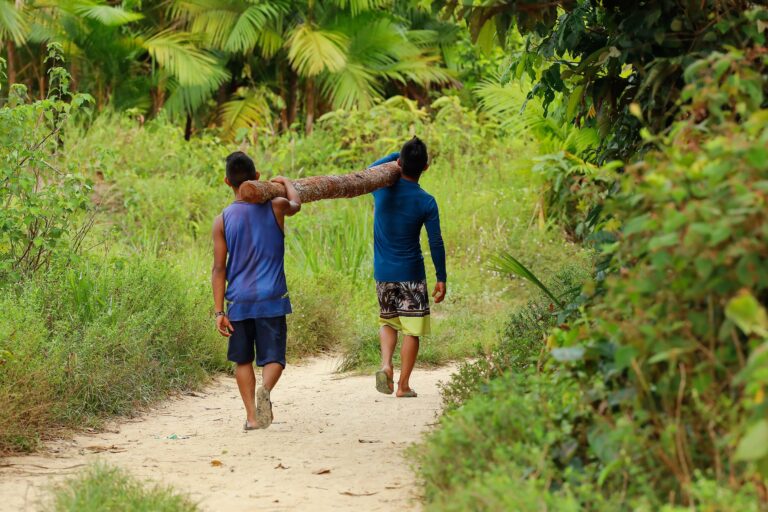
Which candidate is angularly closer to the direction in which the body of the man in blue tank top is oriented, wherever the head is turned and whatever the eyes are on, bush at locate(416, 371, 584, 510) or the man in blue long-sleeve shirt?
the man in blue long-sleeve shirt

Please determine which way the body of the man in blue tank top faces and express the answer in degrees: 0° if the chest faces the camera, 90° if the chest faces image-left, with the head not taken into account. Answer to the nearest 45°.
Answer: approximately 180°

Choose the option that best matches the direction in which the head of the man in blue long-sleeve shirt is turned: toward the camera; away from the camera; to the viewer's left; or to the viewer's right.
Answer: away from the camera

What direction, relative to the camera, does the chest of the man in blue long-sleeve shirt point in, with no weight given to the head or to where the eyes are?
away from the camera

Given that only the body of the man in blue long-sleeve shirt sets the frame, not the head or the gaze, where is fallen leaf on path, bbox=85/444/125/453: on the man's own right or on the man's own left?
on the man's own left

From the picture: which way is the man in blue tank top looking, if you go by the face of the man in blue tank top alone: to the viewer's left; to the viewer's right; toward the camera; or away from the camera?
away from the camera

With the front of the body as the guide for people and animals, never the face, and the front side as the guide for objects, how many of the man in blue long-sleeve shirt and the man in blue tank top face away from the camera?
2

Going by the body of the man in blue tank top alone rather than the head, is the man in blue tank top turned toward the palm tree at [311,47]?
yes

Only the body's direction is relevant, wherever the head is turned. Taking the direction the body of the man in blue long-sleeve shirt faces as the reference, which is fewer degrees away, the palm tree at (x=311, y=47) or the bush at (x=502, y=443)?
the palm tree

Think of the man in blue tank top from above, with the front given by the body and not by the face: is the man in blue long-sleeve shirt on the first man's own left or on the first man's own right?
on the first man's own right
